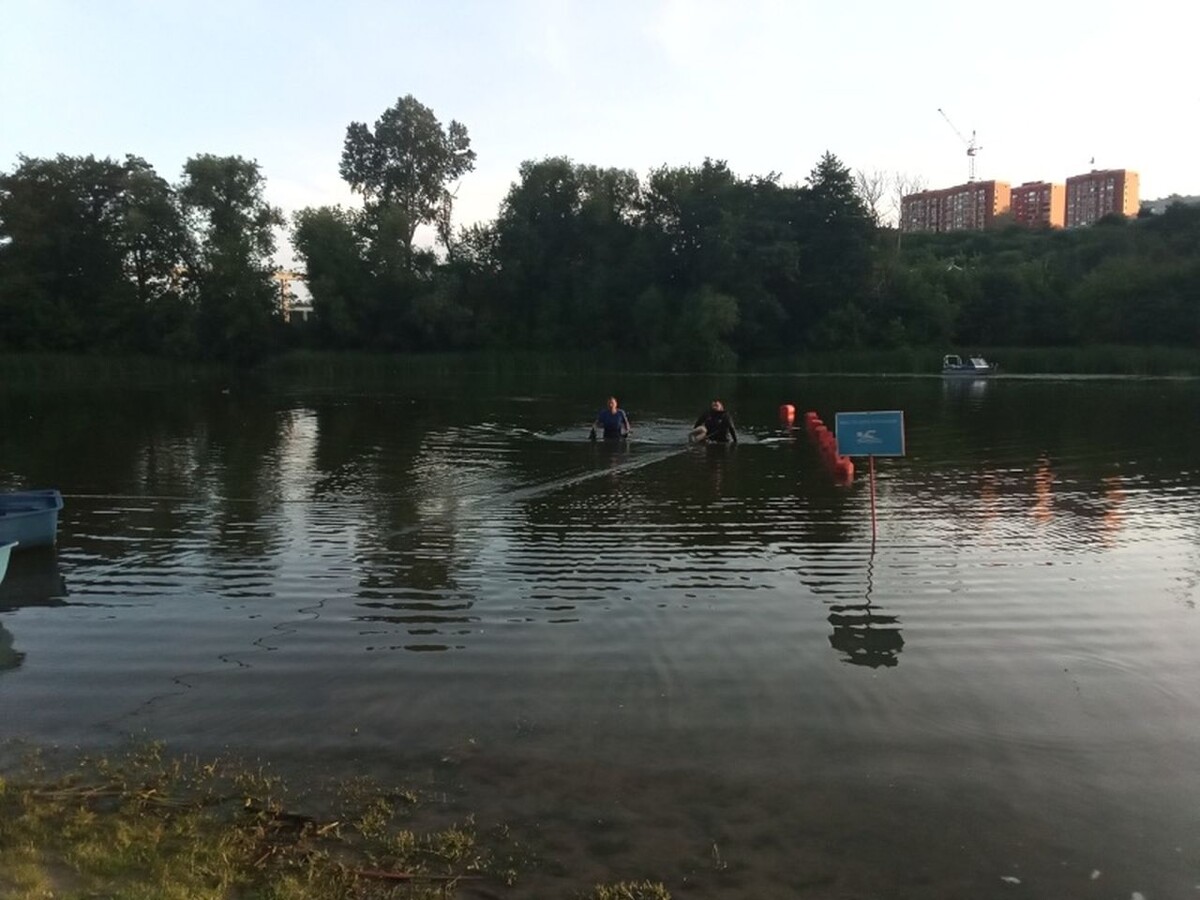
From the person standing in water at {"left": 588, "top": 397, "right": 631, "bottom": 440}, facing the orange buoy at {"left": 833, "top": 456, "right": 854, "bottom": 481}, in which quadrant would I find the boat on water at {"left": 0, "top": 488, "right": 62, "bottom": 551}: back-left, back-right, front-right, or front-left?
front-right

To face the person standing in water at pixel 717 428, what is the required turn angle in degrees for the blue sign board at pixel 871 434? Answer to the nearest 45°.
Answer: approximately 180°

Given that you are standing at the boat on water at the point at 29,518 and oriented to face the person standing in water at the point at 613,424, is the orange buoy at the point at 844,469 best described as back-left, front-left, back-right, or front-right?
front-right

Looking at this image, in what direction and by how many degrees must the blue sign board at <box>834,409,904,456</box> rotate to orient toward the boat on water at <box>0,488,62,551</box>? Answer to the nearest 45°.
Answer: approximately 90° to its right

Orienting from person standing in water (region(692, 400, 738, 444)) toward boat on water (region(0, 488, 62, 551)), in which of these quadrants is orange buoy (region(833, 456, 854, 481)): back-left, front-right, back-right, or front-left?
front-left

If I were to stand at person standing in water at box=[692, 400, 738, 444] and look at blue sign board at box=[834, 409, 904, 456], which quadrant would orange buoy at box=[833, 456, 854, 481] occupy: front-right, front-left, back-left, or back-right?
front-left

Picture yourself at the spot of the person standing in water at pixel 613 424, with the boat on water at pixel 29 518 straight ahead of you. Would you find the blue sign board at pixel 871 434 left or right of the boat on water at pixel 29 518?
left

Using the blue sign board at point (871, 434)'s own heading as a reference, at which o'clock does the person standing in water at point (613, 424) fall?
The person standing in water is roughly at 5 o'clock from the blue sign board.

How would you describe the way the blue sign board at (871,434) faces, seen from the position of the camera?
facing the viewer

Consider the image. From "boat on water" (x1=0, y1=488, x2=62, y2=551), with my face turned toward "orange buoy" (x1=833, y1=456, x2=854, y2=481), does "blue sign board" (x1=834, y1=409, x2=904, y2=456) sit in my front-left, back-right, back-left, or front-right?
front-right

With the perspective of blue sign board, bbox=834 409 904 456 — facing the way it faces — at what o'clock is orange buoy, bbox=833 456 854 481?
The orange buoy is roughly at 6 o'clock from the blue sign board.
